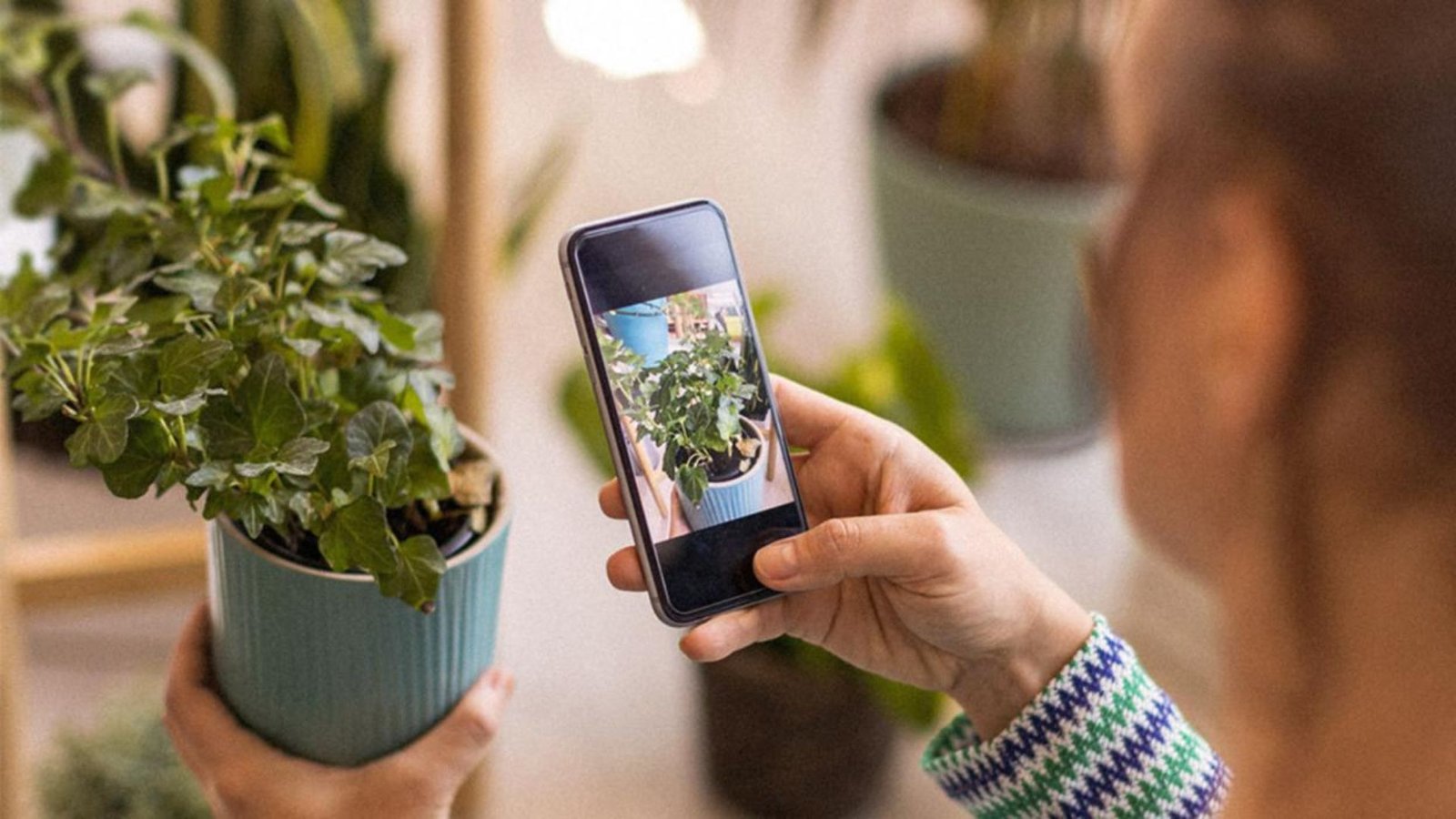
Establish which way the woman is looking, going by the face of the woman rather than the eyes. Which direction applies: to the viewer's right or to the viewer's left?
to the viewer's left

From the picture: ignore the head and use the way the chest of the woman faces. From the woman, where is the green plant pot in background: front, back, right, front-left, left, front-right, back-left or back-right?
front-right

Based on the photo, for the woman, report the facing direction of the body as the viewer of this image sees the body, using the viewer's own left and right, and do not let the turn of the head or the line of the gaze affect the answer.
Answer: facing away from the viewer and to the left of the viewer

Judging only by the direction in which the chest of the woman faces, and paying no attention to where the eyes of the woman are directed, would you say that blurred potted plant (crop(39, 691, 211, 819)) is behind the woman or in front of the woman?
in front

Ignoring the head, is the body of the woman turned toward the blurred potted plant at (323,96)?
yes
